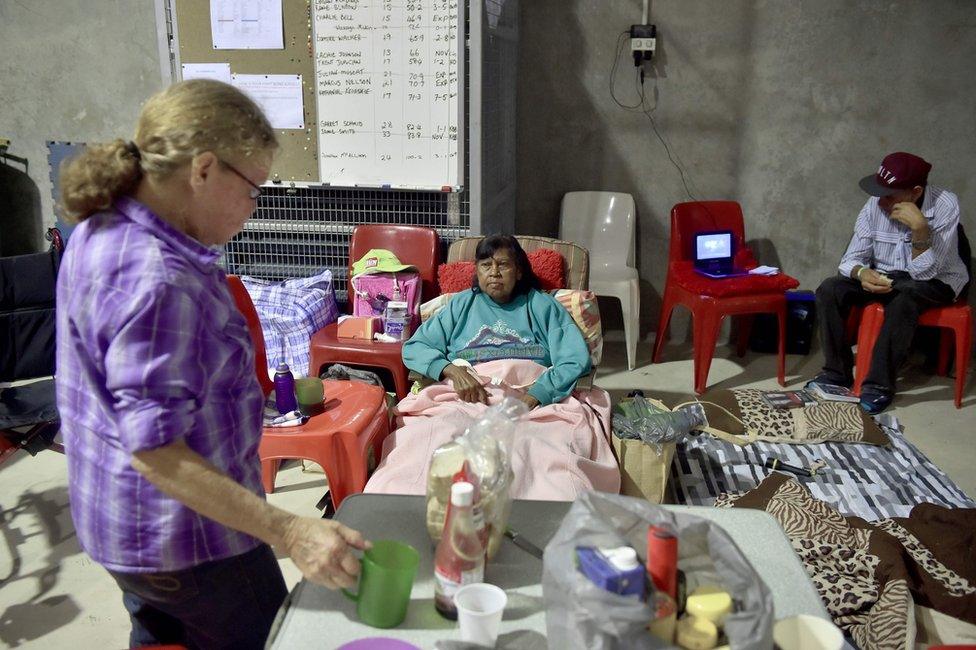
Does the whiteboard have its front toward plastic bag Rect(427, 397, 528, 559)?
yes

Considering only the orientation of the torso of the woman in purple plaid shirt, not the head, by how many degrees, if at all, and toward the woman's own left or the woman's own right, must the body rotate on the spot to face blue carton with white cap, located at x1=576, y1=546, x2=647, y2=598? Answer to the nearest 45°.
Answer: approximately 45° to the woman's own right

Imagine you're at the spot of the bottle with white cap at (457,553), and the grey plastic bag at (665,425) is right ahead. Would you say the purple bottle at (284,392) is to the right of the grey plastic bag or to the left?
left

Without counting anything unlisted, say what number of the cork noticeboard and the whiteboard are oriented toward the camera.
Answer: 2

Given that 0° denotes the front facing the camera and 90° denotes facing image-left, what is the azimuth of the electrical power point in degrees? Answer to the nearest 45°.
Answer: approximately 0°

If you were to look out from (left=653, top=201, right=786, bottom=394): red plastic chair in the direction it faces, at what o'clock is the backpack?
The backpack is roughly at 3 o'clock from the red plastic chair.

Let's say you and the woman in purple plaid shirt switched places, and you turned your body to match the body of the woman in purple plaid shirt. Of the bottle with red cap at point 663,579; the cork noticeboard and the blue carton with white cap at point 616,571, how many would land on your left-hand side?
1

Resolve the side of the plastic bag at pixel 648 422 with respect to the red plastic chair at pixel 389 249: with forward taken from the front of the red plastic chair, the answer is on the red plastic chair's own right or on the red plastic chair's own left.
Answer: on the red plastic chair's own left

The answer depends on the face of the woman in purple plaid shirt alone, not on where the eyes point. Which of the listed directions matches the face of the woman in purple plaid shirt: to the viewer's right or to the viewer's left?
to the viewer's right

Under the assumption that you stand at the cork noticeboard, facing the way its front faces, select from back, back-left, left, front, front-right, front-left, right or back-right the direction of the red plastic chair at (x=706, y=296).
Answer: left

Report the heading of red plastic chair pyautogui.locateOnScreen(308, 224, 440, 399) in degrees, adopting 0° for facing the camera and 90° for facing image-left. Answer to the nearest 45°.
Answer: approximately 45°

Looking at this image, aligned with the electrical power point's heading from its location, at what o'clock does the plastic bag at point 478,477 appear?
The plastic bag is roughly at 12 o'clock from the electrical power point.
